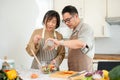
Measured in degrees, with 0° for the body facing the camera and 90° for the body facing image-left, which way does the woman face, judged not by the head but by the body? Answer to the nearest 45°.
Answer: approximately 0°

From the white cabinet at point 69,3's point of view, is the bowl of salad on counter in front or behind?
in front

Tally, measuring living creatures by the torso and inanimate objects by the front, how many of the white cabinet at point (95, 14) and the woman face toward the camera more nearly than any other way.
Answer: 2

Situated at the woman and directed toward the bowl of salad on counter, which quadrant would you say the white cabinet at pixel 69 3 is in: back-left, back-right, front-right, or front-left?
back-left
